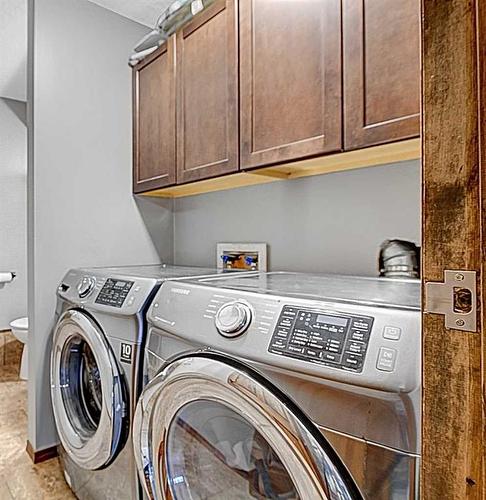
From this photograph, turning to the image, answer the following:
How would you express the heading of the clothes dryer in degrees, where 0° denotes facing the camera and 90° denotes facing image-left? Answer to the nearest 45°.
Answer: approximately 45°

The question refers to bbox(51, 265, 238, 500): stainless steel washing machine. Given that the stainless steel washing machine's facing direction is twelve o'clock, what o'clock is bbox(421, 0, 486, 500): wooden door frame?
The wooden door frame is roughly at 10 o'clock from the stainless steel washing machine.
